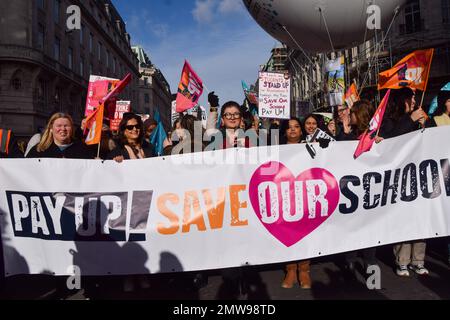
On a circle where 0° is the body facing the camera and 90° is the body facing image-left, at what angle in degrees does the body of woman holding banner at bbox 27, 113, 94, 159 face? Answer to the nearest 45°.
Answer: approximately 0°

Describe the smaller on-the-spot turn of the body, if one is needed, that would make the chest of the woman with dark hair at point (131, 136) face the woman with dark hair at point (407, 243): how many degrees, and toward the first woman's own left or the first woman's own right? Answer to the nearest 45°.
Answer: approximately 90° to the first woman's own left

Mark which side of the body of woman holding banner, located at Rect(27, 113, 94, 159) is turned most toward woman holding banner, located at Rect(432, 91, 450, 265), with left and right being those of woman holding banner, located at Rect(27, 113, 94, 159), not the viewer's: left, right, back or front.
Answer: left

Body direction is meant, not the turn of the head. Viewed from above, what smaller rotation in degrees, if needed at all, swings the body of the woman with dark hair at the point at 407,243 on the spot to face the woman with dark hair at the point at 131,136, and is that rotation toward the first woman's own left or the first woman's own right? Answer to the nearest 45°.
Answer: approximately 90° to the first woman's own right

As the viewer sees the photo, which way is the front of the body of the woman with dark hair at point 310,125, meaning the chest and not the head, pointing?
toward the camera

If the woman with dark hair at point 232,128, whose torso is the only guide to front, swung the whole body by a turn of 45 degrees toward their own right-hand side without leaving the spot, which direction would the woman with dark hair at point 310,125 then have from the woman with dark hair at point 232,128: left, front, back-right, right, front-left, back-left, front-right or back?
back

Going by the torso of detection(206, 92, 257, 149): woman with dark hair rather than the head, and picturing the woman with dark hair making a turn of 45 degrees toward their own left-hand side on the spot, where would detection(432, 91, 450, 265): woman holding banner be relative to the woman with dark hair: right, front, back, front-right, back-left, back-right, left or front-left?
front-left

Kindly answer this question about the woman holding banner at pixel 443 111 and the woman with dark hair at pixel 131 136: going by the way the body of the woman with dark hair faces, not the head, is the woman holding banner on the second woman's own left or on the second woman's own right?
on the second woman's own left

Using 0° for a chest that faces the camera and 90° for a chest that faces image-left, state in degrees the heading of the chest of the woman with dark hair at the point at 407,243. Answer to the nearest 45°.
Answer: approximately 315°

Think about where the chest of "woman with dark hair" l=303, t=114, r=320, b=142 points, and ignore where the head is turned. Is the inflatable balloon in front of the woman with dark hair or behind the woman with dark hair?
behind

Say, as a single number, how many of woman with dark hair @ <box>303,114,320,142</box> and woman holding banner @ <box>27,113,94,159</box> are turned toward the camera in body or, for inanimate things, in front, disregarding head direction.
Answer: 2

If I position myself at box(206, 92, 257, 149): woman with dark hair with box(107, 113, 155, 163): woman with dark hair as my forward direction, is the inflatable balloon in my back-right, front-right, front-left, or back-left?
back-right

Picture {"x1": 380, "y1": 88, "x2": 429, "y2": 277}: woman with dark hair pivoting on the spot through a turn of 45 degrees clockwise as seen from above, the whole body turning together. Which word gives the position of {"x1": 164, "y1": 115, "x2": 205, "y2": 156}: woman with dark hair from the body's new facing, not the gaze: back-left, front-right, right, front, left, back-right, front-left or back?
right
